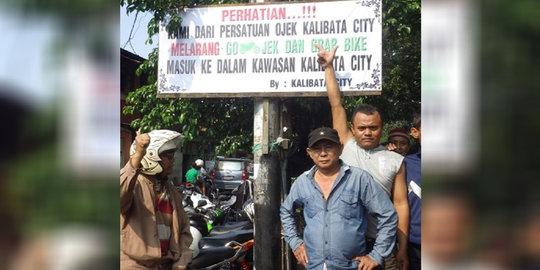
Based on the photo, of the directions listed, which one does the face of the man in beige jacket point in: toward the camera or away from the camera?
toward the camera

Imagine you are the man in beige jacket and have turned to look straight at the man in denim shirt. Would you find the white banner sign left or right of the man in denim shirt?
left

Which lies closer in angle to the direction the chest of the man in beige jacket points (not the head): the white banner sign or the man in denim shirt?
the man in denim shirt

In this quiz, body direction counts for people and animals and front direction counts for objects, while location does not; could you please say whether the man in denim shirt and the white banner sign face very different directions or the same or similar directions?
same or similar directions

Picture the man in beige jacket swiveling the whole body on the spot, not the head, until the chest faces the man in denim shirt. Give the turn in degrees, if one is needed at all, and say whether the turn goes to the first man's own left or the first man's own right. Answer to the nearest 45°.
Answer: approximately 45° to the first man's own left

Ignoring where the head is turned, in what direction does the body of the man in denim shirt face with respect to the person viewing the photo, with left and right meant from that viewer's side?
facing the viewer

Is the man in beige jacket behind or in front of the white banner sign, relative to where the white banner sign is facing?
in front

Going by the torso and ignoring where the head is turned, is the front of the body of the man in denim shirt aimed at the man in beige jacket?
no

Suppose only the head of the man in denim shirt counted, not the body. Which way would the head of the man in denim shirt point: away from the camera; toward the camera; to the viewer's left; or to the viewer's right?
toward the camera

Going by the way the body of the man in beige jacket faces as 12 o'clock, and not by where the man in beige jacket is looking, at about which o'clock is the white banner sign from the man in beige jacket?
The white banner sign is roughly at 9 o'clock from the man in beige jacket.

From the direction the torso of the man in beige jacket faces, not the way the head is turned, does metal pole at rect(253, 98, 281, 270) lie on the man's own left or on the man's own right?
on the man's own left
